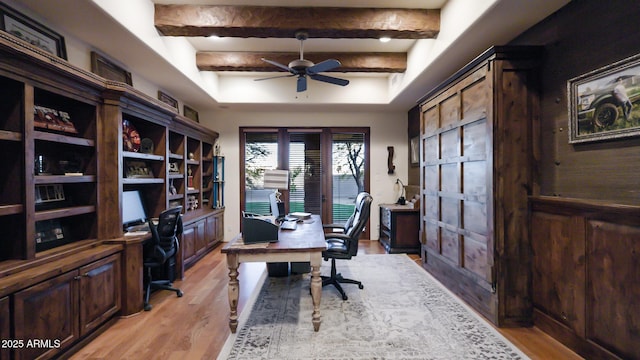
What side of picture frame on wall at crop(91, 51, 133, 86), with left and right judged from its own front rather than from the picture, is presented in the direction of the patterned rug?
front

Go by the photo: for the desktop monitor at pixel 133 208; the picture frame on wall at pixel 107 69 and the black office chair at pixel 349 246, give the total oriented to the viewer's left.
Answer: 1

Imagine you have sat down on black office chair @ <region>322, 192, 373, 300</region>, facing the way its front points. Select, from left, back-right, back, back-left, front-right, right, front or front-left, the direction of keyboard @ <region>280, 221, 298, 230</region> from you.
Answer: front

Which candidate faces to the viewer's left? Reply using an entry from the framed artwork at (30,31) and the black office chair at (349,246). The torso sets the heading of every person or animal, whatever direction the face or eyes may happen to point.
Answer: the black office chair

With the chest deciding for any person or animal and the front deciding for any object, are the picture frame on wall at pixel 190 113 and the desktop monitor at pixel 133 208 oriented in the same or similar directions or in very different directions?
same or similar directions

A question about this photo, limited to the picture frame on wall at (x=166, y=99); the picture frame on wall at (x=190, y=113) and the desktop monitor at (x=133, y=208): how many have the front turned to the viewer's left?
0

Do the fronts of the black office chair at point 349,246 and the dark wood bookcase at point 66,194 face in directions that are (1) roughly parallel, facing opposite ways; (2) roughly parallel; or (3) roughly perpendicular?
roughly parallel, facing opposite ways

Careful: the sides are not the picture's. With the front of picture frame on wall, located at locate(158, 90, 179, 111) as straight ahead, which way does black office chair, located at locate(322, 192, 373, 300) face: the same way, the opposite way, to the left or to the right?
the opposite way

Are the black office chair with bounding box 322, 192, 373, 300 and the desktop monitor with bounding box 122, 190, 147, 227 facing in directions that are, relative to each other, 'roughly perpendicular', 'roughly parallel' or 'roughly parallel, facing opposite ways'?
roughly parallel, facing opposite ways

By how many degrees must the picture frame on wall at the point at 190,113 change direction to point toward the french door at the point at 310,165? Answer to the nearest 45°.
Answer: approximately 45° to its left

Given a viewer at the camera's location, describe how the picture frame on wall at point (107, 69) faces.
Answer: facing the viewer and to the right of the viewer

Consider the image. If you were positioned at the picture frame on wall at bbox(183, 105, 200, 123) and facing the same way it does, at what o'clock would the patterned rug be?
The patterned rug is roughly at 1 o'clock from the picture frame on wall.

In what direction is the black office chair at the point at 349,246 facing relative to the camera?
to the viewer's left
